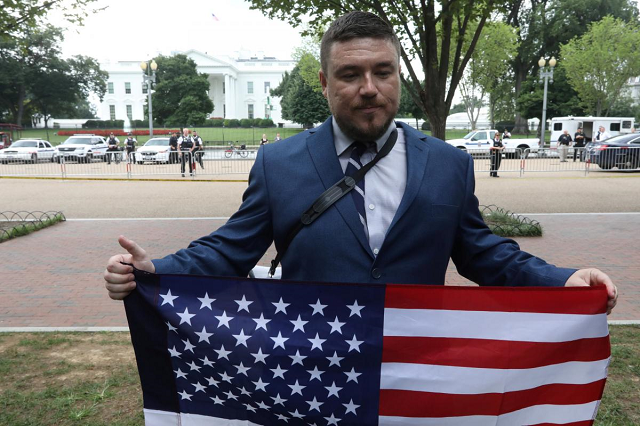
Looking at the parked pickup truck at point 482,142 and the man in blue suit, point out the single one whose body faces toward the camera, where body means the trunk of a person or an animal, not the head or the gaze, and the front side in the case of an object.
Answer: the man in blue suit

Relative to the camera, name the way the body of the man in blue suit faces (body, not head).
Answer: toward the camera

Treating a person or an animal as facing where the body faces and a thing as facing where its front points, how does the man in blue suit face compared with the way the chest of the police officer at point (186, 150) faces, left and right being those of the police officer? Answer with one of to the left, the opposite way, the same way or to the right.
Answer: the same way

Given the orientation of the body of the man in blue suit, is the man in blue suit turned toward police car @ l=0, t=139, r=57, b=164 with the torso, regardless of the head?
no

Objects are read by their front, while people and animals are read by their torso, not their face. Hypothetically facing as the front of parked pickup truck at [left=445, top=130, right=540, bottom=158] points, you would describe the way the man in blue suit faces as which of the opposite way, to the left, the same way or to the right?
to the left

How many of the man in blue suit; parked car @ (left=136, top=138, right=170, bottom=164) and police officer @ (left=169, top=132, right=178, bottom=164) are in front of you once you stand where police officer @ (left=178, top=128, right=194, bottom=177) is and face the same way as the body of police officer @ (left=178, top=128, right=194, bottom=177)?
1

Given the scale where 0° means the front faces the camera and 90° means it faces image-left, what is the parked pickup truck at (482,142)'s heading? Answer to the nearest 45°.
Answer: approximately 90°

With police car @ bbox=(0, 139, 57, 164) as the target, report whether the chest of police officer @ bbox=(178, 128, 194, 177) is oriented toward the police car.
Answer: no

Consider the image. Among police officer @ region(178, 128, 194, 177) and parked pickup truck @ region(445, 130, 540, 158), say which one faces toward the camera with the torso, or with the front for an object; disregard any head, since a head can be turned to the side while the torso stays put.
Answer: the police officer

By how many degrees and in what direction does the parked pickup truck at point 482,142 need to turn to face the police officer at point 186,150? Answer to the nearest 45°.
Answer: approximately 45° to its left

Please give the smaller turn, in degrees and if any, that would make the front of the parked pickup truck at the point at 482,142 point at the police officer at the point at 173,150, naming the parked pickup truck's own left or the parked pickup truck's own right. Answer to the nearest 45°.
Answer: approximately 45° to the parked pickup truck's own left

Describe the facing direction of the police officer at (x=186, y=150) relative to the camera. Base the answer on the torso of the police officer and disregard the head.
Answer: toward the camera

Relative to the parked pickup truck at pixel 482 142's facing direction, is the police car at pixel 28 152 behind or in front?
in front

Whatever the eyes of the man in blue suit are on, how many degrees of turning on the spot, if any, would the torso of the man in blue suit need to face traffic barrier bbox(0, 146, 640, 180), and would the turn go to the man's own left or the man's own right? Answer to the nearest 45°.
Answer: approximately 180°

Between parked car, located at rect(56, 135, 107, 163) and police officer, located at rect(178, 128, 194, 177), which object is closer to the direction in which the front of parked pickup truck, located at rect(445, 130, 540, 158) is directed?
the parked car

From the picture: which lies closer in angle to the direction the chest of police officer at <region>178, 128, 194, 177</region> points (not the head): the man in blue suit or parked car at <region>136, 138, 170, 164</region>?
the man in blue suit

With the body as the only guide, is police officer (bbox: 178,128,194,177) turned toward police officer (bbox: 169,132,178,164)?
no

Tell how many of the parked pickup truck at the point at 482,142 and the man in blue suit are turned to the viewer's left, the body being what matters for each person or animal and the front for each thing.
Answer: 1

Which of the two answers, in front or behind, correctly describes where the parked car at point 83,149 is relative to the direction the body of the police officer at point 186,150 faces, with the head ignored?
behind
